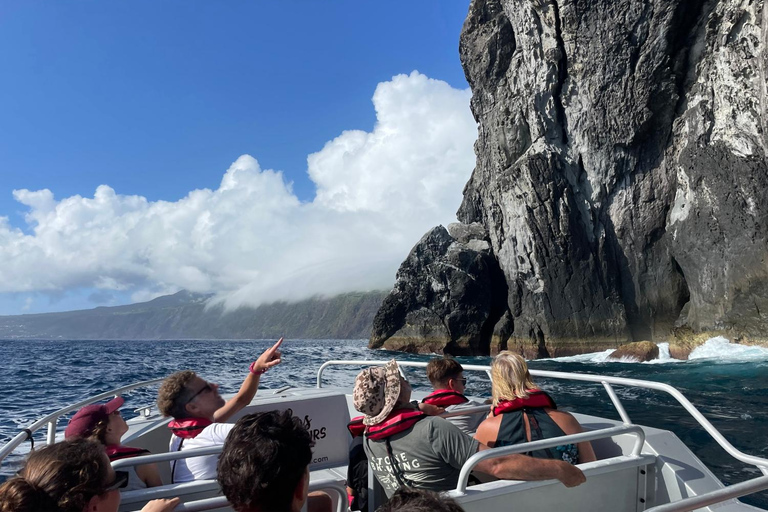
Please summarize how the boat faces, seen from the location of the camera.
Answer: facing away from the viewer

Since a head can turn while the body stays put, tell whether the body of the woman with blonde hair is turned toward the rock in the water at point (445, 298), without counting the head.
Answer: yes

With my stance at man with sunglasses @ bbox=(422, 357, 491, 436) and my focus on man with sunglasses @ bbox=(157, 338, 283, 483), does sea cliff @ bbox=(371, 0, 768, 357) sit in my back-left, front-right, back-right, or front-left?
back-right

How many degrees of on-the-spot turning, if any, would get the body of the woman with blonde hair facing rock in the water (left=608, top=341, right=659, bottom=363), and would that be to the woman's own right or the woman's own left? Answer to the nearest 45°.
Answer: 0° — they already face it

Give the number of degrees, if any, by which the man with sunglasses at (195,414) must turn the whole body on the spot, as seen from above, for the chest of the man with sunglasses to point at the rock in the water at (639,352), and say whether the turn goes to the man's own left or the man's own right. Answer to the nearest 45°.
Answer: approximately 45° to the man's own left

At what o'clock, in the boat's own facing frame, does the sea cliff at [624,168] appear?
The sea cliff is roughly at 1 o'clock from the boat.

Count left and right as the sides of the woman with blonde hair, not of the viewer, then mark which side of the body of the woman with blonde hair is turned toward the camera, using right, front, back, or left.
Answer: back

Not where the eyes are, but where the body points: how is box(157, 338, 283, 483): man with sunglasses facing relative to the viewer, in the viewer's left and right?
facing to the right of the viewer
